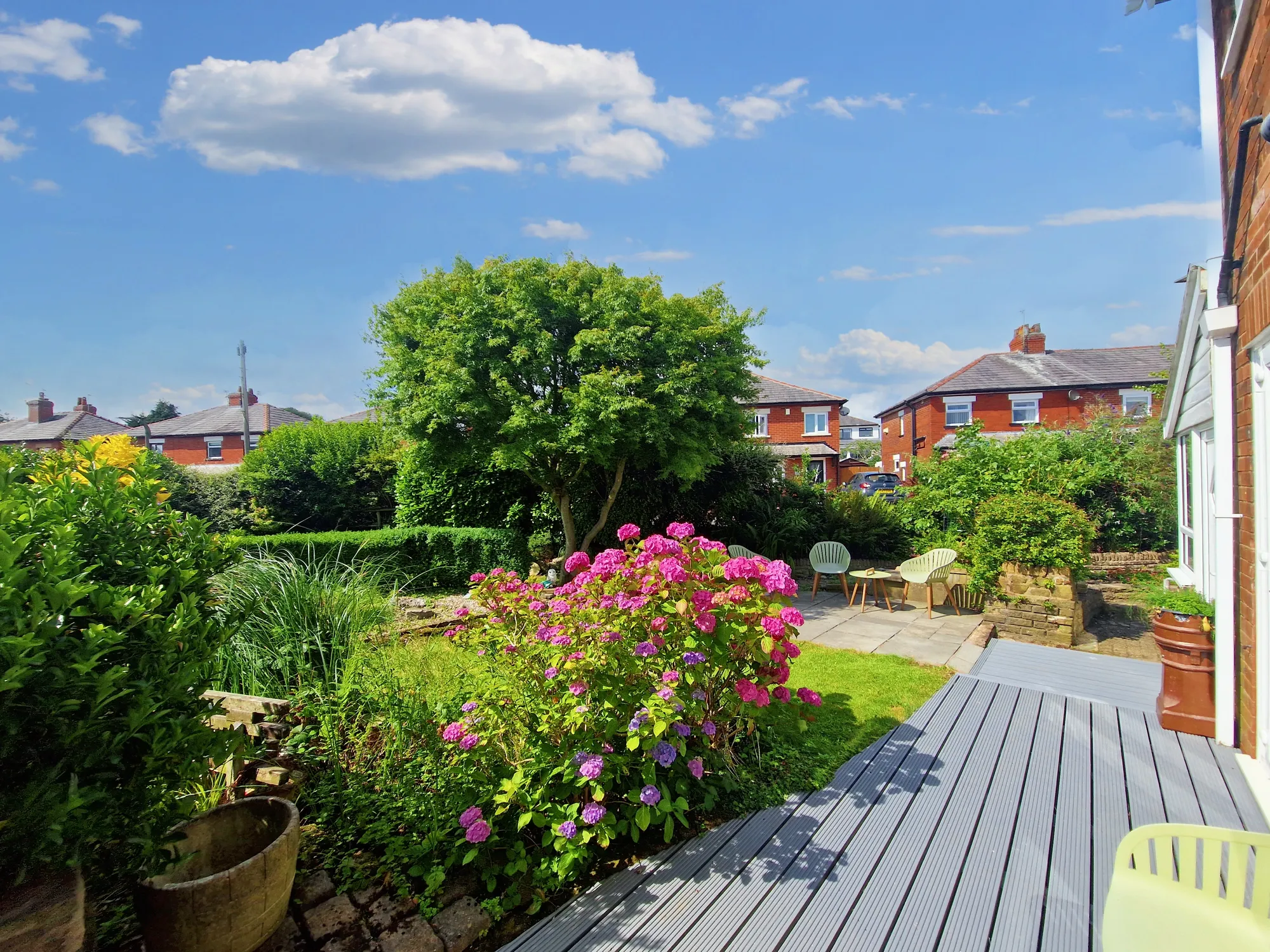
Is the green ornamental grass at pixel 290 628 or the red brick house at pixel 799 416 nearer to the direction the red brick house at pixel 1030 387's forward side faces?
the green ornamental grass

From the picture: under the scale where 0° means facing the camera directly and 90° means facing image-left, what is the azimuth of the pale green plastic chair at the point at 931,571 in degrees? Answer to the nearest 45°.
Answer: approximately 45°

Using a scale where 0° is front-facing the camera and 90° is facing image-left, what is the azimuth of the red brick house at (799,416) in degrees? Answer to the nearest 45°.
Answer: approximately 0°
